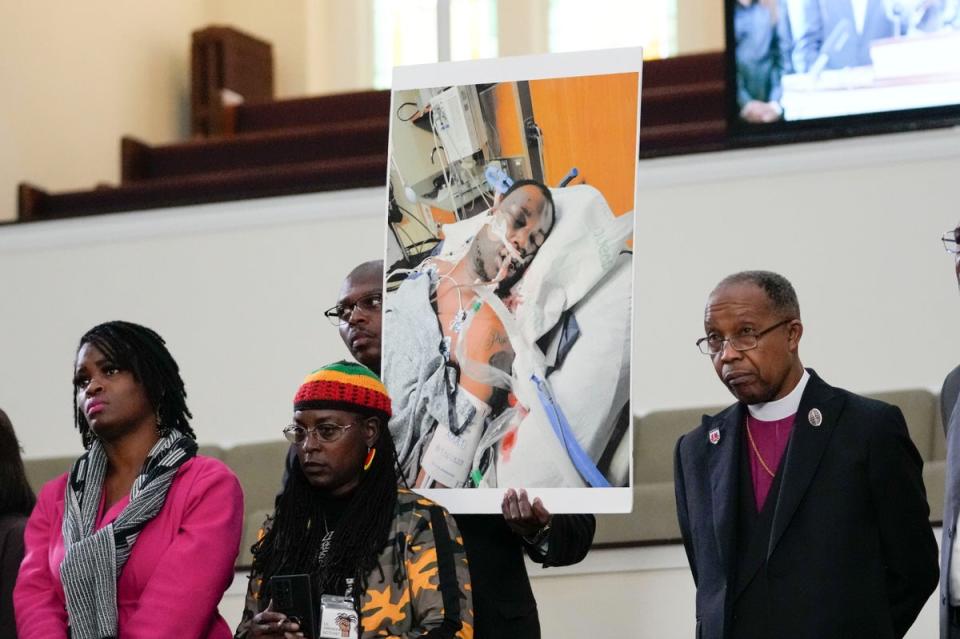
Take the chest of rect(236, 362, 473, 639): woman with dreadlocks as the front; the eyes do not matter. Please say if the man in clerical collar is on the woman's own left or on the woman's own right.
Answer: on the woman's own left

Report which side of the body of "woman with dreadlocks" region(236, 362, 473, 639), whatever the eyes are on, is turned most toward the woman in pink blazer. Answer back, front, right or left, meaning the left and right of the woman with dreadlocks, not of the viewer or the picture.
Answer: right

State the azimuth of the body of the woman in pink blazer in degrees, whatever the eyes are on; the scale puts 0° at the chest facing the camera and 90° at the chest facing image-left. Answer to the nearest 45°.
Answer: approximately 45°

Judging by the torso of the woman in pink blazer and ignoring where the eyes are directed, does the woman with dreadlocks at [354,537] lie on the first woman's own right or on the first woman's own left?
on the first woman's own left

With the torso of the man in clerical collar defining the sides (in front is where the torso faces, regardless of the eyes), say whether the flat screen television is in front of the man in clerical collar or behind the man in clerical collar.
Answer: behind

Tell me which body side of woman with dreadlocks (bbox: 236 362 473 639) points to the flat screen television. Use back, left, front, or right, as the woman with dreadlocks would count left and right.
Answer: back

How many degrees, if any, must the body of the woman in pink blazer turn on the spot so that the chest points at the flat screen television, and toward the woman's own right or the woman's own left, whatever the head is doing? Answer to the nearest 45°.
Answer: approximately 180°

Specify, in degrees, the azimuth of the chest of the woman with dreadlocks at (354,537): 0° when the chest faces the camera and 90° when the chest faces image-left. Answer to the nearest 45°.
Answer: approximately 45°

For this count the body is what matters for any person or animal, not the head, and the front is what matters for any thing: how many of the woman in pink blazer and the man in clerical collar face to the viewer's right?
0

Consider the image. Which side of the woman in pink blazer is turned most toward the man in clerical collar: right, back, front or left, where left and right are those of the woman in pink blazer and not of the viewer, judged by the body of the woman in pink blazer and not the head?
left

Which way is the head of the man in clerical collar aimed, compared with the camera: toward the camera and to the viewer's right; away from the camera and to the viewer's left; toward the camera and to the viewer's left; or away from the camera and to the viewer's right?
toward the camera and to the viewer's left
